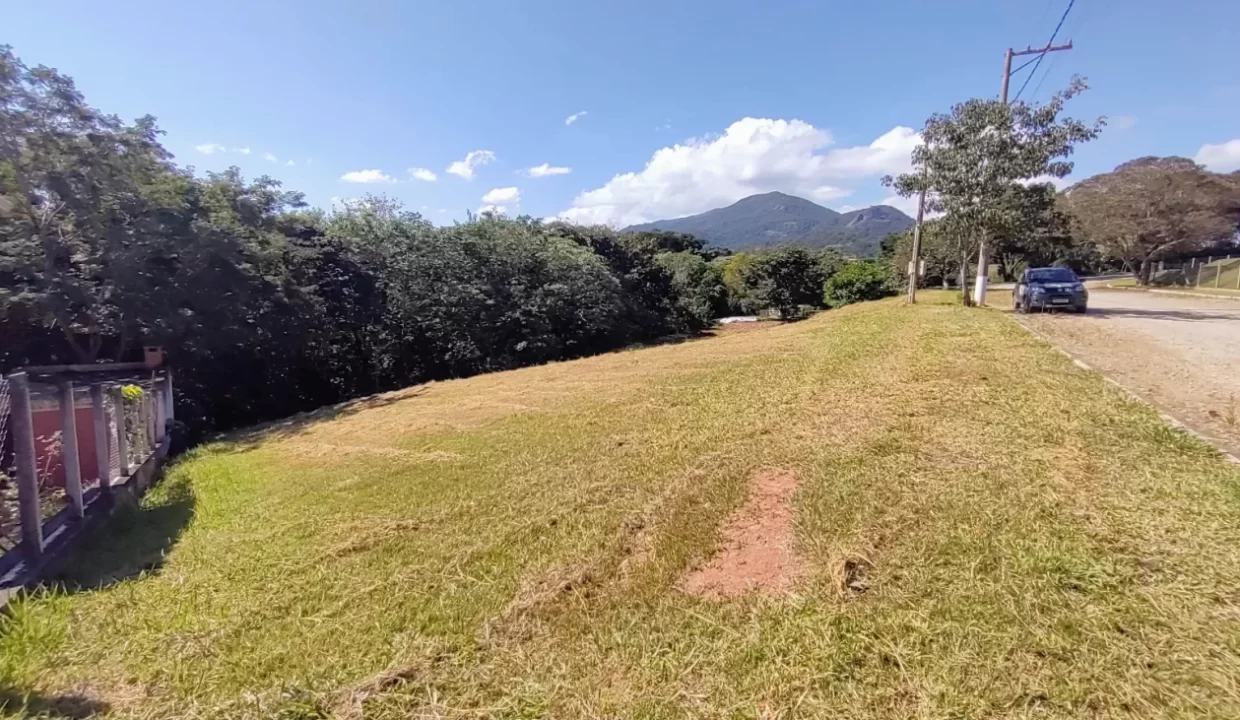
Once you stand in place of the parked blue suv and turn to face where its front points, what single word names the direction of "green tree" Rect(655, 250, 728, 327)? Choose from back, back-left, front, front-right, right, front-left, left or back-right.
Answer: back-right

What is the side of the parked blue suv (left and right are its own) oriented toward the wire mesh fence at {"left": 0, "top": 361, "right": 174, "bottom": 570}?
front

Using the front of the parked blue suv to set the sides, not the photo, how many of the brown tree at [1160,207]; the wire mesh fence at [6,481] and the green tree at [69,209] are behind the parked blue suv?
1

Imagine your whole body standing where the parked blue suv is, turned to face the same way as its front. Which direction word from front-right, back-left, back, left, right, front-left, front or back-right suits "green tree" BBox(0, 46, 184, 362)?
front-right

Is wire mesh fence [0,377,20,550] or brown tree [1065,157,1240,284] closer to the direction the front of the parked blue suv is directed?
the wire mesh fence

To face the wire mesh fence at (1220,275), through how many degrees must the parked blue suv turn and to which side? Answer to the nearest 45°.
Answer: approximately 180°

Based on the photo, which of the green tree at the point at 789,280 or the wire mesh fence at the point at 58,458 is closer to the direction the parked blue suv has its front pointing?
the wire mesh fence

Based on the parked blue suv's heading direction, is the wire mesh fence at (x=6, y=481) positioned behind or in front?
in front

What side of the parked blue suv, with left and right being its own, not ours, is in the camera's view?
front

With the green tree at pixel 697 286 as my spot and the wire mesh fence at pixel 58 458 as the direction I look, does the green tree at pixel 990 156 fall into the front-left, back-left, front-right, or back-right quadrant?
front-left

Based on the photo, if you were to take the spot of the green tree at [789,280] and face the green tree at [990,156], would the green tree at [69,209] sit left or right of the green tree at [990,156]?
right
